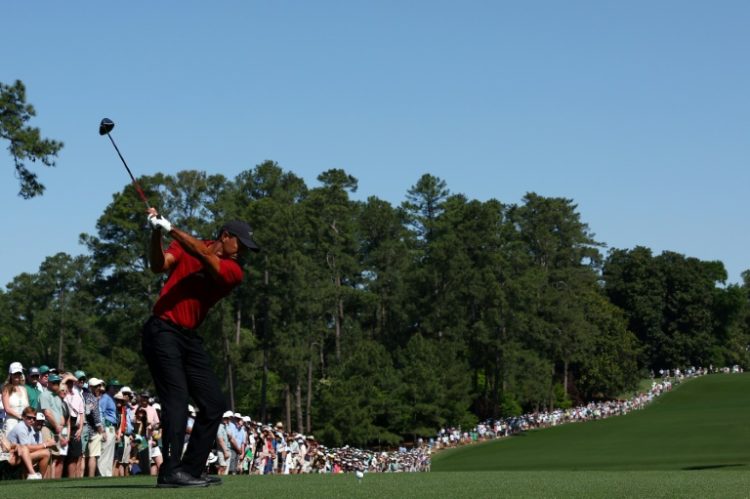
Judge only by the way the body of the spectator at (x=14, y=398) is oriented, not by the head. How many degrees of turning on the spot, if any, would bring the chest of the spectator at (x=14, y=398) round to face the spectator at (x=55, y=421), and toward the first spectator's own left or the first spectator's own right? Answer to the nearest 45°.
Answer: approximately 90° to the first spectator's own left

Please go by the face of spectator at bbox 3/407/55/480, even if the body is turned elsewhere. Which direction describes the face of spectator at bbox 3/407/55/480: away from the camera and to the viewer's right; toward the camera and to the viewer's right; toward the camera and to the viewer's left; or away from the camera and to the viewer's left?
toward the camera and to the viewer's right

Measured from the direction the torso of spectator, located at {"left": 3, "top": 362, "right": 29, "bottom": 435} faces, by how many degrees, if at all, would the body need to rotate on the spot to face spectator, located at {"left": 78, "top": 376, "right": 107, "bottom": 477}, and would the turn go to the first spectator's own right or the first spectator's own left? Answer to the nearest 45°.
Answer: approximately 90° to the first spectator's own left

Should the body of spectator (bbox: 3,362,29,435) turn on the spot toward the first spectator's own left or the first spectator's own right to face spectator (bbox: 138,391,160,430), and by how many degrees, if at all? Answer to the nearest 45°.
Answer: approximately 90° to the first spectator's own left

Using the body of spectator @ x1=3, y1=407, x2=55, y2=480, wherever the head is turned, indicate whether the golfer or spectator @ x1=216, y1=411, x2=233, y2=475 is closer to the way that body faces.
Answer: the golfer

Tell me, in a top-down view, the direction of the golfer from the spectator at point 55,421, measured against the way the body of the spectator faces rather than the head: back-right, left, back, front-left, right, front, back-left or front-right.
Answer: front-right

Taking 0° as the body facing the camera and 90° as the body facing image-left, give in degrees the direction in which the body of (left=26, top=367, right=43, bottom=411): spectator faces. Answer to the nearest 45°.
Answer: approximately 315°

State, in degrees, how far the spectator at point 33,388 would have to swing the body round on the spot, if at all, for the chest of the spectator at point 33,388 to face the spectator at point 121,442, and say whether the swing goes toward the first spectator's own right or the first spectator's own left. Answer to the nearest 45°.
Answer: approximately 90° to the first spectator's own left

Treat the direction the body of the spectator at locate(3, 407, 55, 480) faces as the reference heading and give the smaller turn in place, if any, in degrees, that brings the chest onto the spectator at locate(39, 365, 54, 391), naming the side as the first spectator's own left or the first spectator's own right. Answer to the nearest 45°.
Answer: approximately 135° to the first spectator's own left

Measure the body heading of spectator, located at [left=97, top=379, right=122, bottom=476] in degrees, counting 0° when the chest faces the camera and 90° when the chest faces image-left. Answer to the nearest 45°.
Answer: approximately 270°

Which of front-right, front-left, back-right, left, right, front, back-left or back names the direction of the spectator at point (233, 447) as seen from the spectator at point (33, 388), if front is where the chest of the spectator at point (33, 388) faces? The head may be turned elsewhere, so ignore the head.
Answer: left
